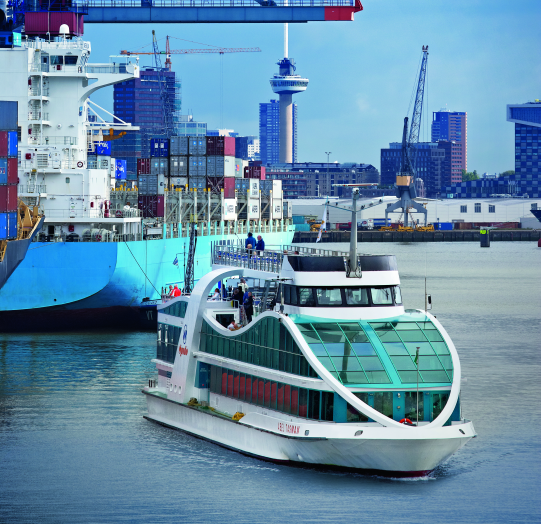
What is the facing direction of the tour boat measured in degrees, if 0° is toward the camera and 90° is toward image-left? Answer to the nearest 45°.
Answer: approximately 315°
